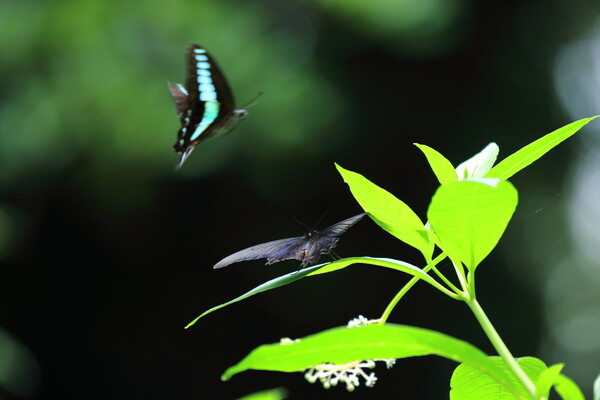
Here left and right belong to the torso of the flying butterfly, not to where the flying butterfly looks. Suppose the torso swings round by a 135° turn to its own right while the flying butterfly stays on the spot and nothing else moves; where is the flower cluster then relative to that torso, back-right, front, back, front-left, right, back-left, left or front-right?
back-left

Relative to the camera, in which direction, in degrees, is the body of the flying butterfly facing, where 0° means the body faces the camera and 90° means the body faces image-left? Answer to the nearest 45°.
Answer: approximately 270°

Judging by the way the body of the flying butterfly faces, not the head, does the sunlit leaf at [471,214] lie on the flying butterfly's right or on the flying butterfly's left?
on the flying butterfly's right

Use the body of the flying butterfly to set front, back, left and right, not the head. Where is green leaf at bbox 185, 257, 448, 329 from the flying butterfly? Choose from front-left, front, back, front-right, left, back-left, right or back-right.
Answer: front
